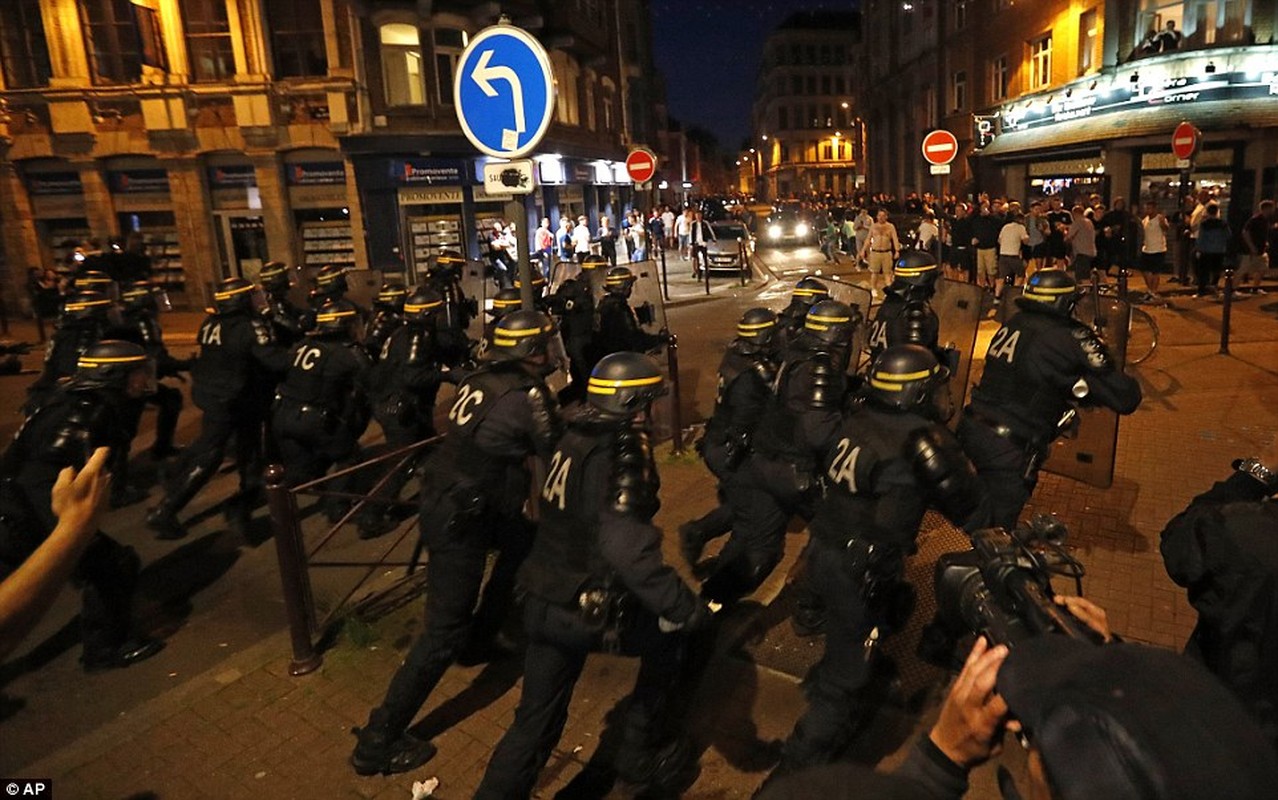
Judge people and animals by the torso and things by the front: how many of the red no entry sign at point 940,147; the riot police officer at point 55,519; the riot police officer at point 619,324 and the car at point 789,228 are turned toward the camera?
2

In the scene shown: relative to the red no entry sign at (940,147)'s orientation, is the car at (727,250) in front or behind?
behind

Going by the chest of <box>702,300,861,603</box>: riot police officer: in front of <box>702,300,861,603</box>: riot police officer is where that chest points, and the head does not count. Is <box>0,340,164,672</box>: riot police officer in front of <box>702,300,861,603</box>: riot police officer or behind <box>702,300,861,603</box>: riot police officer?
behind

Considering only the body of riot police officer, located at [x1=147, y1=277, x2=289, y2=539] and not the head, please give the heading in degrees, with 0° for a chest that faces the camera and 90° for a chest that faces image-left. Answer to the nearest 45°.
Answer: approximately 225°

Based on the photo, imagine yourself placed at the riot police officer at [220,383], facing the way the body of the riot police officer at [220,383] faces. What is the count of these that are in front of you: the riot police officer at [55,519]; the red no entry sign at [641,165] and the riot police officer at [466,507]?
1

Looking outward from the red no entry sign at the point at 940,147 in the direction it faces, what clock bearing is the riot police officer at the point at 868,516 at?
The riot police officer is roughly at 12 o'clock from the red no entry sign.

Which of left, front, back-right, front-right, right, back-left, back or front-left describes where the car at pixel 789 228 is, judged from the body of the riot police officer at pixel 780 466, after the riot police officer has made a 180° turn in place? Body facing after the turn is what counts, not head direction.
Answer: back-right

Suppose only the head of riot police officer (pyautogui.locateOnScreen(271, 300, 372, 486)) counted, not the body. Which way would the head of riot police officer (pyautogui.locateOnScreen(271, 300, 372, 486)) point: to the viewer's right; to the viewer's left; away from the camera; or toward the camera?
away from the camera

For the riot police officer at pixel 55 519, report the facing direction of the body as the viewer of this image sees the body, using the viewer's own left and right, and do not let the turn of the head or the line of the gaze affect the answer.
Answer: facing to the right of the viewer

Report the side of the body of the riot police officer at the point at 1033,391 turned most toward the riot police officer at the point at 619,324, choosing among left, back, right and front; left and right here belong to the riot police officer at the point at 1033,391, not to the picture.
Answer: left

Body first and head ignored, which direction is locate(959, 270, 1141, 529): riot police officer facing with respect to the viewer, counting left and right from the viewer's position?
facing away from the viewer and to the right of the viewer

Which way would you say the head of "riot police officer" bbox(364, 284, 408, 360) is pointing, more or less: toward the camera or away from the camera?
away from the camera

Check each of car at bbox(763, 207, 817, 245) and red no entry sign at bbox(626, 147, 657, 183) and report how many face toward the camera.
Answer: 2

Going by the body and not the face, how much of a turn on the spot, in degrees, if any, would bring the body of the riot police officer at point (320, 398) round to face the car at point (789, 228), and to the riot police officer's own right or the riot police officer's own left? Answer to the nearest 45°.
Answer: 0° — they already face it

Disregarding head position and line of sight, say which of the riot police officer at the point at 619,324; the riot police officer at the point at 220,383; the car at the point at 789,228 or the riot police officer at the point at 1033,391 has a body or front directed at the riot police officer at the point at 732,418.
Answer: the car
